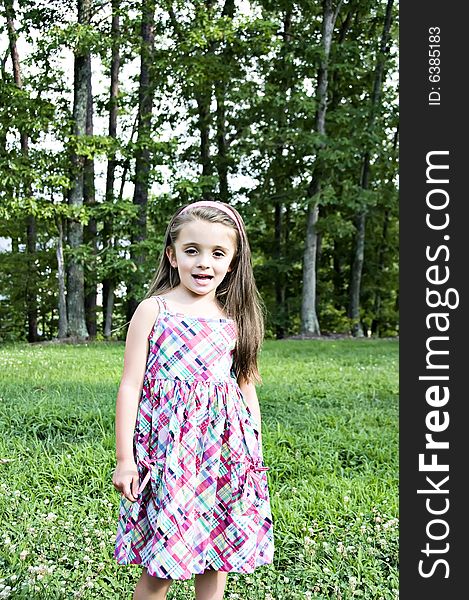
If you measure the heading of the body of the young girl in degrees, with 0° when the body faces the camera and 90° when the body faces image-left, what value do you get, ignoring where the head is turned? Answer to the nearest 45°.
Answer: approximately 0°

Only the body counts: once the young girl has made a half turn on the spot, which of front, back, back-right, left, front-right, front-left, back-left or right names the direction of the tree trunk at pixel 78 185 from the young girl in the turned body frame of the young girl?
front

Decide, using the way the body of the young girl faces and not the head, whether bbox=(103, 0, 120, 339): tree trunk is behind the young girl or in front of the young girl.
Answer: behind

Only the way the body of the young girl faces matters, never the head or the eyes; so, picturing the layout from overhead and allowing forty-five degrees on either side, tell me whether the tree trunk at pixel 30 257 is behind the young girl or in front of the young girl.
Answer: behind

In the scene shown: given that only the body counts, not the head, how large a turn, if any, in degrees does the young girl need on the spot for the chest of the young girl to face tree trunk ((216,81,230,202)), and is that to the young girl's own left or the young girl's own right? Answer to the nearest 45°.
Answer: approximately 180°

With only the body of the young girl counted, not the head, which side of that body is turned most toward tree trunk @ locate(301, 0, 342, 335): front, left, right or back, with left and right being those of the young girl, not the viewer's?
back

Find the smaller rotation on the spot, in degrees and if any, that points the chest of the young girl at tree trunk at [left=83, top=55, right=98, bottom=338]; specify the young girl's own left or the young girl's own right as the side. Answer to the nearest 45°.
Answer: approximately 180°

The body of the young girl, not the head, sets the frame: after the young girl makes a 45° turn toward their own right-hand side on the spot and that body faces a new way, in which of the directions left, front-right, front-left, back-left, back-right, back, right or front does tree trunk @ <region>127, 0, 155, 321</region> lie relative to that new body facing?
back-right

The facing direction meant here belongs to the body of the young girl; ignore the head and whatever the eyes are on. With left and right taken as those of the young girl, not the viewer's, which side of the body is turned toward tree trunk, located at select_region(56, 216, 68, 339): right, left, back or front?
back

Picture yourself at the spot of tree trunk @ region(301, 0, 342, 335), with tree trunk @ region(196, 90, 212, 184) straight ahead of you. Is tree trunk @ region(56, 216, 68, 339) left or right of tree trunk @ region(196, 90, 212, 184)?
left

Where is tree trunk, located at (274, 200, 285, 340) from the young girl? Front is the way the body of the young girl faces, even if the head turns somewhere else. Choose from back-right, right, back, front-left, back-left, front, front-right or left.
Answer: back

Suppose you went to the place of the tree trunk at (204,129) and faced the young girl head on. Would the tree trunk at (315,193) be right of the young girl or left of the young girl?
left
